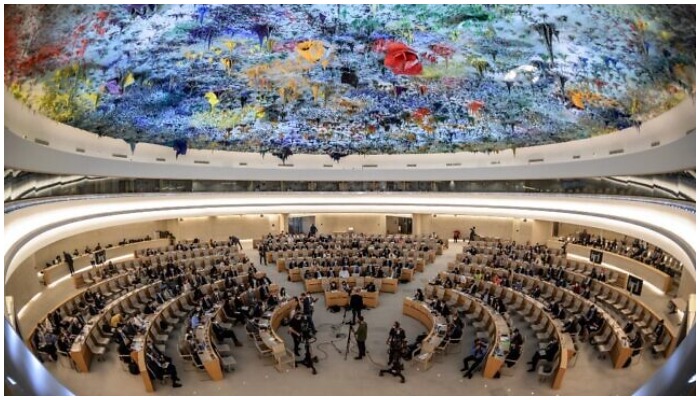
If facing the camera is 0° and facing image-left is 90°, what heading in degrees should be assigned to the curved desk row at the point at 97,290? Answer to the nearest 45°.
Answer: approximately 315°

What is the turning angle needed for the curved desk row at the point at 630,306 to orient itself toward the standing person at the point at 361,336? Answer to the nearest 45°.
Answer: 0° — it already faces them

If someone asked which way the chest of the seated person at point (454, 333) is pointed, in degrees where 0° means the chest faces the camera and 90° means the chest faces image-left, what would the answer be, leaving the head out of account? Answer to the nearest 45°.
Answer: approximately 90°

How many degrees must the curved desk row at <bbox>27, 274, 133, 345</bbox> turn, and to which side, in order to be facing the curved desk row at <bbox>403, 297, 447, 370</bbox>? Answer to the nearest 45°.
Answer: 0° — it already faces it

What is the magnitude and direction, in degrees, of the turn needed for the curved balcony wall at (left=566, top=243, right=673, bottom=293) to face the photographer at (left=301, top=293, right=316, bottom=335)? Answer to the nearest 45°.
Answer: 0° — it already faces them

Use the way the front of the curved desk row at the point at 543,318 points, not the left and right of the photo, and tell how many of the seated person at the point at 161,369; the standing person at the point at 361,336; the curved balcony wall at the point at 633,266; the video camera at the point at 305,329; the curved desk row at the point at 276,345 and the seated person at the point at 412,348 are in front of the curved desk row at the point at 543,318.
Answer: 5

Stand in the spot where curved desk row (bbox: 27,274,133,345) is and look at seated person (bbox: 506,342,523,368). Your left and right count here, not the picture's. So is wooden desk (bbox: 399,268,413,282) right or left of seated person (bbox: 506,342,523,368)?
left

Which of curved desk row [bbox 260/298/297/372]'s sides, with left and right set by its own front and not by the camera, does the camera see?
right

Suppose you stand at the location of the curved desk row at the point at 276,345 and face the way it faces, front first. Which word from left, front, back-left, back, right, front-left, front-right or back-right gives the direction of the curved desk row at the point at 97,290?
back-left
